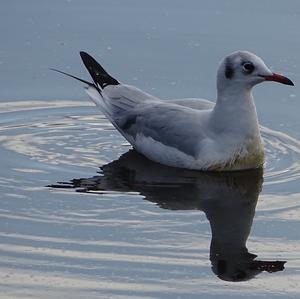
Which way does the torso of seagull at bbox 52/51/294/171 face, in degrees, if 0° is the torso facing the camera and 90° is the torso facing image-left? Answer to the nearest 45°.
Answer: approximately 270°
